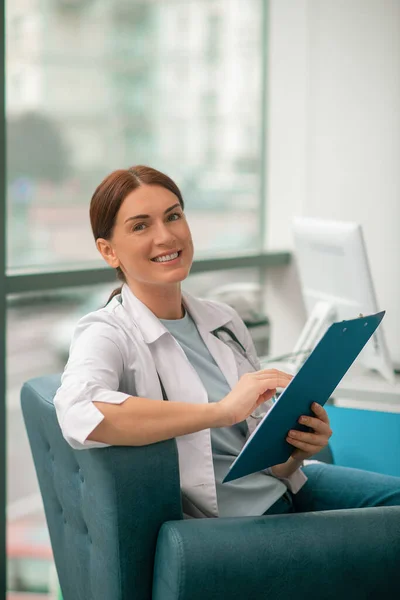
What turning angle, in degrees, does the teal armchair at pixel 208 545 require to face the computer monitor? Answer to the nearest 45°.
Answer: approximately 90° to its left

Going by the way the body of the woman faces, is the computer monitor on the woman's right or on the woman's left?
on the woman's left

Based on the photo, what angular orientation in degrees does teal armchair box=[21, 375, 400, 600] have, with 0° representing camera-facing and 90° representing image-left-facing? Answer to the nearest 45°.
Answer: approximately 270°
